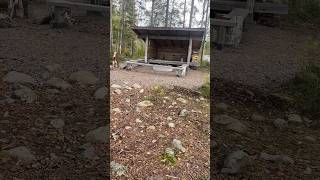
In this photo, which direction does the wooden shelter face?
toward the camera
